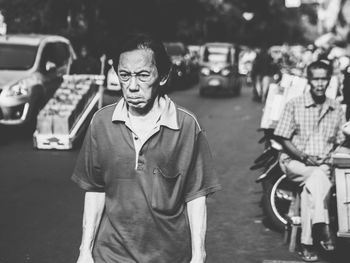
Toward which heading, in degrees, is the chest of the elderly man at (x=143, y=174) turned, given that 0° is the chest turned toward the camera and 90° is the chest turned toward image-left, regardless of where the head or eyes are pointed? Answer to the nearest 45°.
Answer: approximately 0°

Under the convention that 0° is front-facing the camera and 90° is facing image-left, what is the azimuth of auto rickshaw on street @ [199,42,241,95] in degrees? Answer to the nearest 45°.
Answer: approximately 0°

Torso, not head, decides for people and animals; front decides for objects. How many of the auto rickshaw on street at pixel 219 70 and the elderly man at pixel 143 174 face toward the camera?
2

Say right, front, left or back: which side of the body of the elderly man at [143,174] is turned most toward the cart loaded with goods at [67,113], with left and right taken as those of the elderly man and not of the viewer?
back

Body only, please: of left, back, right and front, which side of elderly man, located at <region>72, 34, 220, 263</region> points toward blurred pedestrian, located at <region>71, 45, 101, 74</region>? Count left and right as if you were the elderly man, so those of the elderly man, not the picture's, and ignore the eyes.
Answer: back

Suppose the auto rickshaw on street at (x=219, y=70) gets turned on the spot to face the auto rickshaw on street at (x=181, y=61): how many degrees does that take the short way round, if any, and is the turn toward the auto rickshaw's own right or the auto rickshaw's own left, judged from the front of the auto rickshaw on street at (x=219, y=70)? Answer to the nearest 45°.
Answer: approximately 135° to the auto rickshaw's own right

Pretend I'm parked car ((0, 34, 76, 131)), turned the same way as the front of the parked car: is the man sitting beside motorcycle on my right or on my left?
on my left
